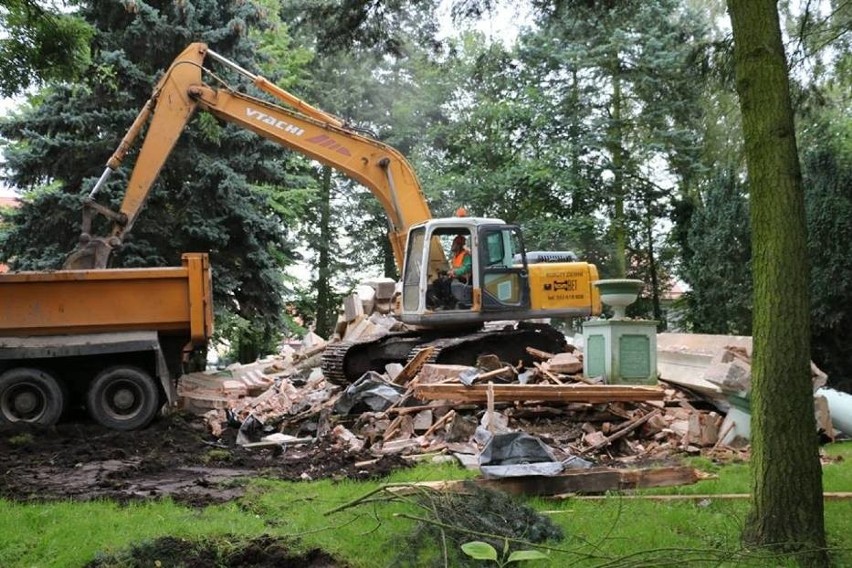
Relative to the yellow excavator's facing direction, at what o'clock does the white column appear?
The white column is roughly at 7 o'clock from the yellow excavator.

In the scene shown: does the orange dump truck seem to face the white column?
no

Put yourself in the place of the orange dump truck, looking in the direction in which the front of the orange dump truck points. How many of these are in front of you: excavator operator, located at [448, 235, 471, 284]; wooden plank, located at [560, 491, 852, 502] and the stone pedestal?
0

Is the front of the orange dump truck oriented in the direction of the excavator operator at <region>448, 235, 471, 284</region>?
no

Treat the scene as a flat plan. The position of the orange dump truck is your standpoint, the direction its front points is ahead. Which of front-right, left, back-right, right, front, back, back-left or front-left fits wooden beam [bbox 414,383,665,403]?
back-left

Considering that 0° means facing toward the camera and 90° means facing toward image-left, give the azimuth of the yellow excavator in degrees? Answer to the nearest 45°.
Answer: approximately 90°

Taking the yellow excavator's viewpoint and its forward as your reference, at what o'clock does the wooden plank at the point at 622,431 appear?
The wooden plank is roughly at 8 o'clock from the yellow excavator.

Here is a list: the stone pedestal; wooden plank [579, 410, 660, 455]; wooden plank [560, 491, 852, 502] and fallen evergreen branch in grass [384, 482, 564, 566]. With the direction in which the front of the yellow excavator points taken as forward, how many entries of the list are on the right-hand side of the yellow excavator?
0

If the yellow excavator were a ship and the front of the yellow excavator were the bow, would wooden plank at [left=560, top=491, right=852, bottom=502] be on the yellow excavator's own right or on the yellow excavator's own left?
on the yellow excavator's own left

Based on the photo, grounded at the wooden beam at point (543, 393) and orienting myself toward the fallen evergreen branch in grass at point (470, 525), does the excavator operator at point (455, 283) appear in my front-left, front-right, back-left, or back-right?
back-right

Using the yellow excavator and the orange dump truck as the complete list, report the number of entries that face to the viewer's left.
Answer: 2

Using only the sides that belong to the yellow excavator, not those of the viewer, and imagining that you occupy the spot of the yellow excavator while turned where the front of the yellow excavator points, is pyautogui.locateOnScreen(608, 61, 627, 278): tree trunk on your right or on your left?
on your right

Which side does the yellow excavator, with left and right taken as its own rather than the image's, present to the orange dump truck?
front

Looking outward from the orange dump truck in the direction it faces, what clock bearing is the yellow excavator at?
The yellow excavator is roughly at 6 o'clock from the orange dump truck.

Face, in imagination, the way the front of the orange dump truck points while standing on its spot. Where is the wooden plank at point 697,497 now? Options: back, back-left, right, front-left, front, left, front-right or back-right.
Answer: back-left

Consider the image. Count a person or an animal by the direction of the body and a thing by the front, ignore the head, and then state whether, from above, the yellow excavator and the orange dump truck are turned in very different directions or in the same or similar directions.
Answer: same or similar directions

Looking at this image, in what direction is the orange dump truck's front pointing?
to the viewer's left

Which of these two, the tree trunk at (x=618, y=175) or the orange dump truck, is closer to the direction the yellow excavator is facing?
the orange dump truck

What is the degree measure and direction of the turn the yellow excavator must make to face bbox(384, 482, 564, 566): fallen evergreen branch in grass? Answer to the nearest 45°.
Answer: approximately 90° to its left

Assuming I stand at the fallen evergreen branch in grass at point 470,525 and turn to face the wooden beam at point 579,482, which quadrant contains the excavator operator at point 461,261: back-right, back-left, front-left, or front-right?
front-left
